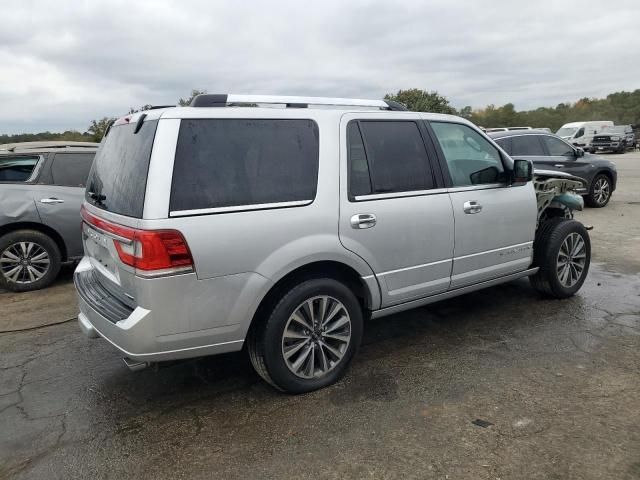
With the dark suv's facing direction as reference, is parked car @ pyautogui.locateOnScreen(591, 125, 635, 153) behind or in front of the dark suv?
in front

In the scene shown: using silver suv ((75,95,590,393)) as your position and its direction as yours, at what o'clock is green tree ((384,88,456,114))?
The green tree is roughly at 11 o'clock from the silver suv.

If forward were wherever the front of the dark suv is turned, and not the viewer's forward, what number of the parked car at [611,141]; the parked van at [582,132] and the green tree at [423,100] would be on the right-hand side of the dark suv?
0

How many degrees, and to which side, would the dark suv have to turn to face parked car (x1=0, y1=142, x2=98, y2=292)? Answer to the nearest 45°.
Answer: approximately 180°

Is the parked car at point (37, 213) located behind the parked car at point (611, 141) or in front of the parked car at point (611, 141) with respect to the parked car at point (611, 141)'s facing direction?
in front

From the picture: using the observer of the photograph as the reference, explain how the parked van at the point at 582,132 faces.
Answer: facing the viewer and to the left of the viewer

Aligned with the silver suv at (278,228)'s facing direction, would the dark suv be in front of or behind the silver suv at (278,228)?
in front

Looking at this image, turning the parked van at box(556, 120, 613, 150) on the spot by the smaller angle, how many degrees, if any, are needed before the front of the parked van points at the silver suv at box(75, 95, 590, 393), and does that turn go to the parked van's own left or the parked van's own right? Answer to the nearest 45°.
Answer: approximately 45° to the parked van's own left
